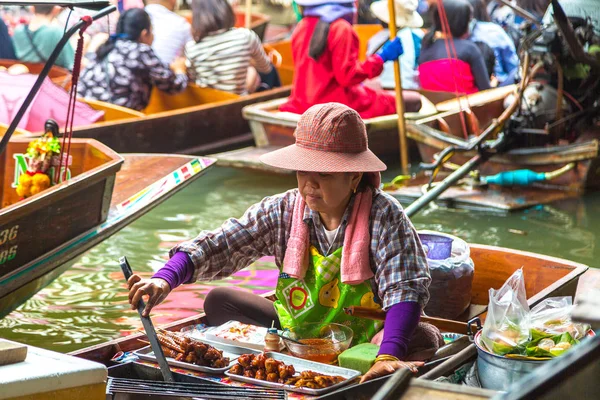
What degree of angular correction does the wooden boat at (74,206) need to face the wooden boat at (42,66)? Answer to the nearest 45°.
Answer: approximately 45° to its left

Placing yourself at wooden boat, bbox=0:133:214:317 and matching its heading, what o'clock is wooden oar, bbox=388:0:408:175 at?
The wooden oar is roughly at 12 o'clock from the wooden boat.

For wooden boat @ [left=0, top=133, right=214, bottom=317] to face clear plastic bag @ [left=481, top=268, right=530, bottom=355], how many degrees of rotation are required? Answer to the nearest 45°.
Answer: approximately 90° to its right

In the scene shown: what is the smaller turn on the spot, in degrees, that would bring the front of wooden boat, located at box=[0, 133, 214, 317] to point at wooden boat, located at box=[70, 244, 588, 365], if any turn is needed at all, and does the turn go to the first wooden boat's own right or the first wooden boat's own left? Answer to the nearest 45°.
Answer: approximately 90° to the first wooden boat's own right

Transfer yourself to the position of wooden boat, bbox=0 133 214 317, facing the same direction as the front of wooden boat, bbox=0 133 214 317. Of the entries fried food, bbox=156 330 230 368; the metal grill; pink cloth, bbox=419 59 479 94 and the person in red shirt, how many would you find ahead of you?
2

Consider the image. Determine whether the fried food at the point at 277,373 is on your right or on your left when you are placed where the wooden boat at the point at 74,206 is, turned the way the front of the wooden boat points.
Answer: on your right

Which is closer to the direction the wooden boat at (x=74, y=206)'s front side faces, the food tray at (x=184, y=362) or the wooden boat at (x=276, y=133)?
the wooden boat

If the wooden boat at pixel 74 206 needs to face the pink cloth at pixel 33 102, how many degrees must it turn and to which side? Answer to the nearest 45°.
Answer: approximately 45° to its left

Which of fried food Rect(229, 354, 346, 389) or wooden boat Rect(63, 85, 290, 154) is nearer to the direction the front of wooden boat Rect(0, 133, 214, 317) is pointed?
the wooden boat

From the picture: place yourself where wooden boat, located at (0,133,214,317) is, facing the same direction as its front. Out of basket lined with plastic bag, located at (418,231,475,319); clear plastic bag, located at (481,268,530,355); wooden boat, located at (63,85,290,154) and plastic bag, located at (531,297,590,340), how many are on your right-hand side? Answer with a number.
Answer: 3

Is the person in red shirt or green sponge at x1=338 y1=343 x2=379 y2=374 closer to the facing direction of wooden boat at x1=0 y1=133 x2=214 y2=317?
the person in red shirt

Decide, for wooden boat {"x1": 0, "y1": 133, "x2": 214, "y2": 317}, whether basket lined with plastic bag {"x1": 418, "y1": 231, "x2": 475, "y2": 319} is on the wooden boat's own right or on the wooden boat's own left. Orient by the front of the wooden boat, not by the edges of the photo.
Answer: on the wooden boat's own right

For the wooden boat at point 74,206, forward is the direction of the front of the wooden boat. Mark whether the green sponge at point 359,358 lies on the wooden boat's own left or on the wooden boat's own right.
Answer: on the wooden boat's own right

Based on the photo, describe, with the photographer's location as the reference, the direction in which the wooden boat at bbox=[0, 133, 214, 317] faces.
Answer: facing away from the viewer and to the right of the viewer

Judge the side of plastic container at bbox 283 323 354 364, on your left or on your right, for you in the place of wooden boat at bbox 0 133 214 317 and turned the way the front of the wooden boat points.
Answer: on your right
